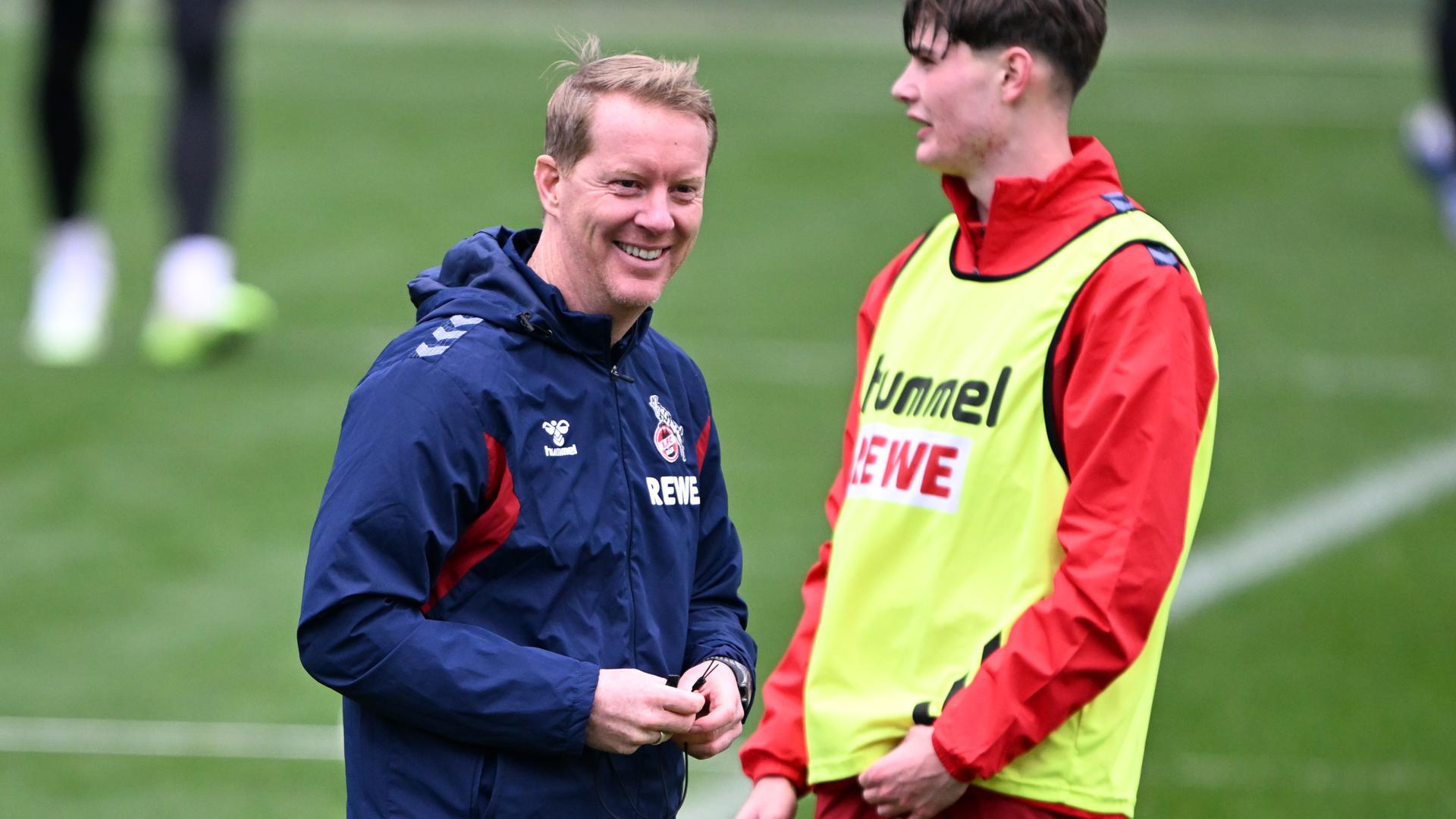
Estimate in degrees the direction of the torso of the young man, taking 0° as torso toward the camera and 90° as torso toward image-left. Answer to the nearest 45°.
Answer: approximately 45°

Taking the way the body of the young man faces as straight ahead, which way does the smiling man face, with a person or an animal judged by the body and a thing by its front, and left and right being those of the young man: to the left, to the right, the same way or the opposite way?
to the left

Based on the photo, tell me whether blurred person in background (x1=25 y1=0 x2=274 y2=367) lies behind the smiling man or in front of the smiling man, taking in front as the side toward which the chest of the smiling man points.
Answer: behind

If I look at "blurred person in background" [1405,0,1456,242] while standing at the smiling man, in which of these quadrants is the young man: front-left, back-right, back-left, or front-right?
front-right

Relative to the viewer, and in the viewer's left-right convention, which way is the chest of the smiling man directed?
facing the viewer and to the right of the viewer

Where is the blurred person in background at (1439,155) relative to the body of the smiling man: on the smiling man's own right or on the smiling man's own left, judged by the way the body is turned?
on the smiling man's own left

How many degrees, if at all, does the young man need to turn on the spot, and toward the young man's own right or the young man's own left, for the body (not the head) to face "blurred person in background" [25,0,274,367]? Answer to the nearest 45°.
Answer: approximately 90° to the young man's own right

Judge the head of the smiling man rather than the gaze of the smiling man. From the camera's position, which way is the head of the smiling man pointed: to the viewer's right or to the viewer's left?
to the viewer's right

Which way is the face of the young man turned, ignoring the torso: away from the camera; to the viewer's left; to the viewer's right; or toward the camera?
to the viewer's left

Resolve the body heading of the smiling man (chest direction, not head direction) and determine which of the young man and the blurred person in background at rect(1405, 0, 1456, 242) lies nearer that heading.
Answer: the young man
